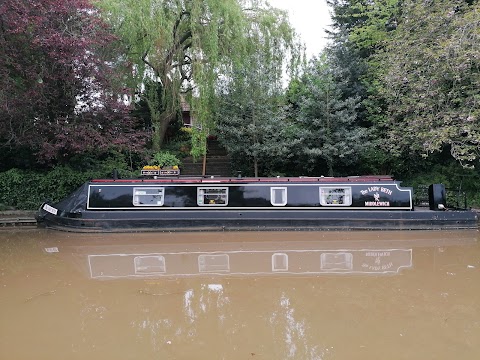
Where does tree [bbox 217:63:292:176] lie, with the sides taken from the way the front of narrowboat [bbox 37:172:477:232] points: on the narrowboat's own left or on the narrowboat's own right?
on the narrowboat's own right

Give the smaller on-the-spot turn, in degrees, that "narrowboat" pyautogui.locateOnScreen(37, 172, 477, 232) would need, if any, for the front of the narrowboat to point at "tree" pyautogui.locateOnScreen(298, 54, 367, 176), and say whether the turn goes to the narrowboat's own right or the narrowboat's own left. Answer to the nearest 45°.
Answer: approximately 135° to the narrowboat's own right

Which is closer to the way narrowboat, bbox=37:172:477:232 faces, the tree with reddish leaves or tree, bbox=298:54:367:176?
the tree with reddish leaves

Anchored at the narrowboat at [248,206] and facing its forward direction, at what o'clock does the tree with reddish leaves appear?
The tree with reddish leaves is roughly at 12 o'clock from the narrowboat.

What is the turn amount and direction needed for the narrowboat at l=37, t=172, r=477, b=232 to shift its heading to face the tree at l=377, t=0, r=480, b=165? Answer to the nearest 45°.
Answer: approximately 180°

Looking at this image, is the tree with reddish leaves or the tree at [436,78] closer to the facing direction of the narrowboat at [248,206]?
the tree with reddish leaves

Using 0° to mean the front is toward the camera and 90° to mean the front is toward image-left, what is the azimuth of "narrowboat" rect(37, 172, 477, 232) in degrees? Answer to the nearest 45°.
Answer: approximately 90°
